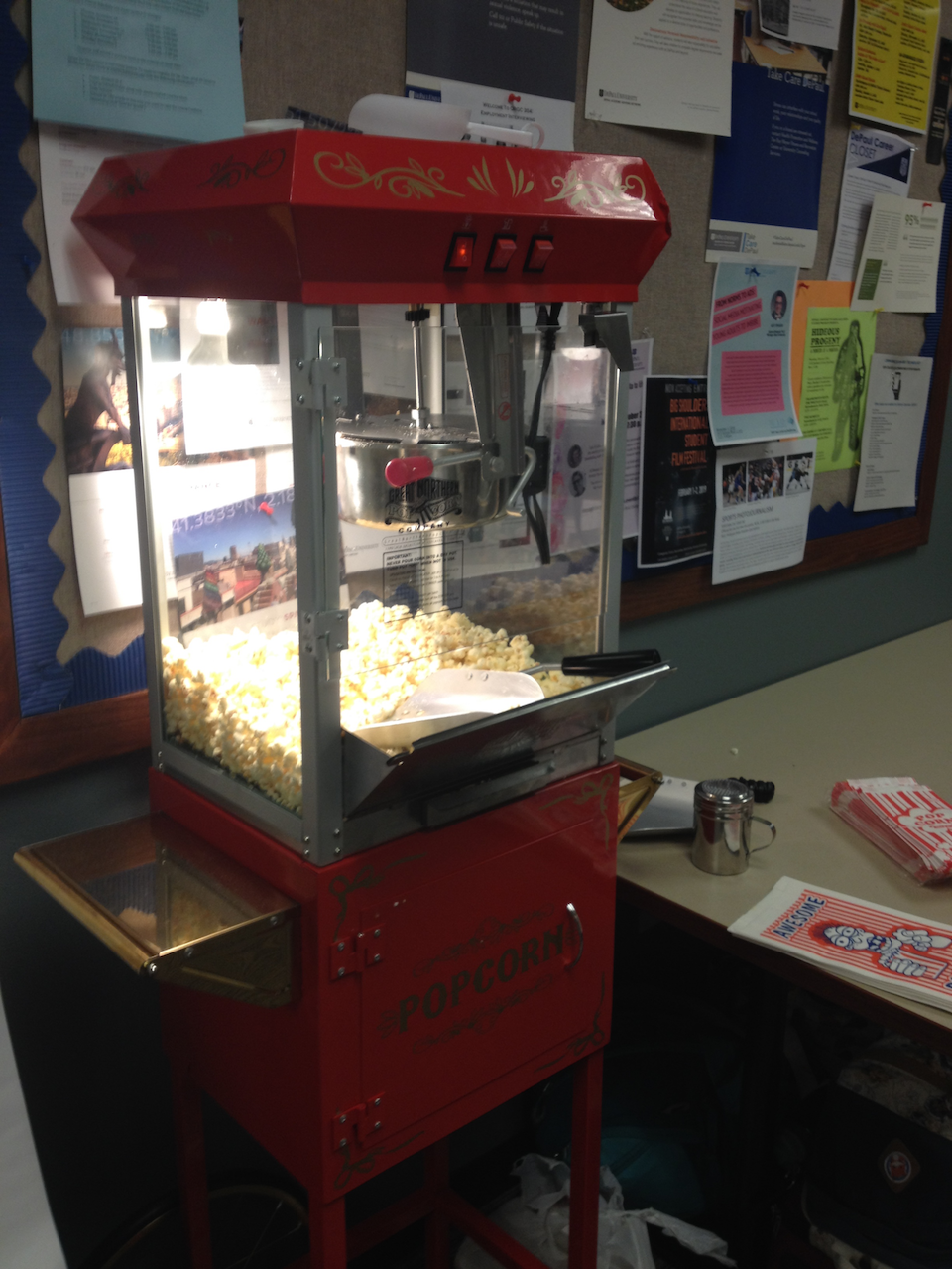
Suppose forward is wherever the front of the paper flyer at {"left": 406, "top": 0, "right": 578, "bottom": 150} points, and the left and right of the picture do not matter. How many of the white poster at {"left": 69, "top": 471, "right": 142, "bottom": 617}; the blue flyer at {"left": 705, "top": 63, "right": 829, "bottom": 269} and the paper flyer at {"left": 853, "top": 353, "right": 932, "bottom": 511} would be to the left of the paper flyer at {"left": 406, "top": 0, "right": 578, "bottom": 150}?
2

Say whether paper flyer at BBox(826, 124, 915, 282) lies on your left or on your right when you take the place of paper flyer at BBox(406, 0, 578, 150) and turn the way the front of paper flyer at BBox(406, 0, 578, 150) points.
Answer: on your left

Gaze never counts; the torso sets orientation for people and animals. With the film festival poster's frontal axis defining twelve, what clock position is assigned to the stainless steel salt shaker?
The stainless steel salt shaker is roughly at 1 o'clock from the film festival poster.

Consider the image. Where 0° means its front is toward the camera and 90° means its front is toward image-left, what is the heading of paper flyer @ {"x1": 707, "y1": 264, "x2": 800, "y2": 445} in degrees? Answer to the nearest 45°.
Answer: approximately 315°

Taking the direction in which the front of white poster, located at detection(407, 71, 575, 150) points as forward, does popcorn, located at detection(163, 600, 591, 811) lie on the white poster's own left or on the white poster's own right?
on the white poster's own right

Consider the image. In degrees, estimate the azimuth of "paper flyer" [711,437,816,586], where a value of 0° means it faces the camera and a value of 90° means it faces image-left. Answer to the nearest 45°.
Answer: approximately 315°

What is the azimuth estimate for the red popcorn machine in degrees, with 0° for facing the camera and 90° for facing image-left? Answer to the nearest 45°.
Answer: approximately 315°

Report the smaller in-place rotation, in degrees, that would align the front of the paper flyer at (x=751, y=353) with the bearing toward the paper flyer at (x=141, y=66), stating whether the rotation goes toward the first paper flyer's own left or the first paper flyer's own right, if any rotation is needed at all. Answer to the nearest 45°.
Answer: approximately 90° to the first paper flyer's own right

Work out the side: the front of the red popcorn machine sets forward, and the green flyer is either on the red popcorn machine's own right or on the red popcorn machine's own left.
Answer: on the red popcorn machine's own left

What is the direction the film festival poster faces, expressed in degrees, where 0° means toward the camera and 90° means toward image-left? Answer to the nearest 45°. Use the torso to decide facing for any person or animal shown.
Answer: approximately 315°
